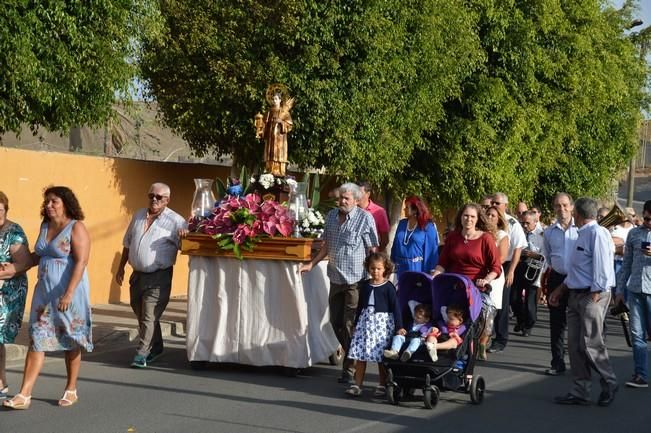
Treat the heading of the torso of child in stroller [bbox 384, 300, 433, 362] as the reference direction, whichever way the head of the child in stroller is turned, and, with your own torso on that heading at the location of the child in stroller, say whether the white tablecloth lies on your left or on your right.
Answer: on your right

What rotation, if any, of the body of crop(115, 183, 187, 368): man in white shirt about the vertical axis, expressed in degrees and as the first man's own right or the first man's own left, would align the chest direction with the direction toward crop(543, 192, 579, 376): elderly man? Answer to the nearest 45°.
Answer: approximately 135° to the first man's own left

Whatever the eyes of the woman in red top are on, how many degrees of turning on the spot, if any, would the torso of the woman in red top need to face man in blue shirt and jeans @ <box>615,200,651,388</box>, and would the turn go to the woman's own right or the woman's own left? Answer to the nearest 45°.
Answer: approximately 135° to the woman's own left

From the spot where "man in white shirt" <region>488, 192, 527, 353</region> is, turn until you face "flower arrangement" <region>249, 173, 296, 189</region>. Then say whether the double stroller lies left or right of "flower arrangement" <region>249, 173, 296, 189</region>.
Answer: left

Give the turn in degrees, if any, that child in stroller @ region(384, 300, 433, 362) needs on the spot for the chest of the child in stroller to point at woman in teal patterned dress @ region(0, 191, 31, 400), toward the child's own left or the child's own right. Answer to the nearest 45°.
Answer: approximately 45° to the child's own right

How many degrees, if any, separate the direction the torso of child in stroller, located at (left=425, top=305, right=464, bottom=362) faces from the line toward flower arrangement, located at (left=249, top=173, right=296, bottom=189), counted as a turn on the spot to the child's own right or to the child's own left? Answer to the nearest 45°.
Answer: approximately 90° to the child's own right

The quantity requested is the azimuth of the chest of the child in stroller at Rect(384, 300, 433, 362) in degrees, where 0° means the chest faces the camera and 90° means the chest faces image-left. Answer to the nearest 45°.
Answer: approximately 45°

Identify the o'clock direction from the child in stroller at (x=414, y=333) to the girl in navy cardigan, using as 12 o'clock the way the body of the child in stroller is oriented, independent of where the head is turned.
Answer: The girl in navy cardigan is roughly at 2 o'clock from the child in stroller.

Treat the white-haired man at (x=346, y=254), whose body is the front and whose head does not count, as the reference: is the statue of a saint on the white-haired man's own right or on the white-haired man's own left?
on the white-haired man's own right
